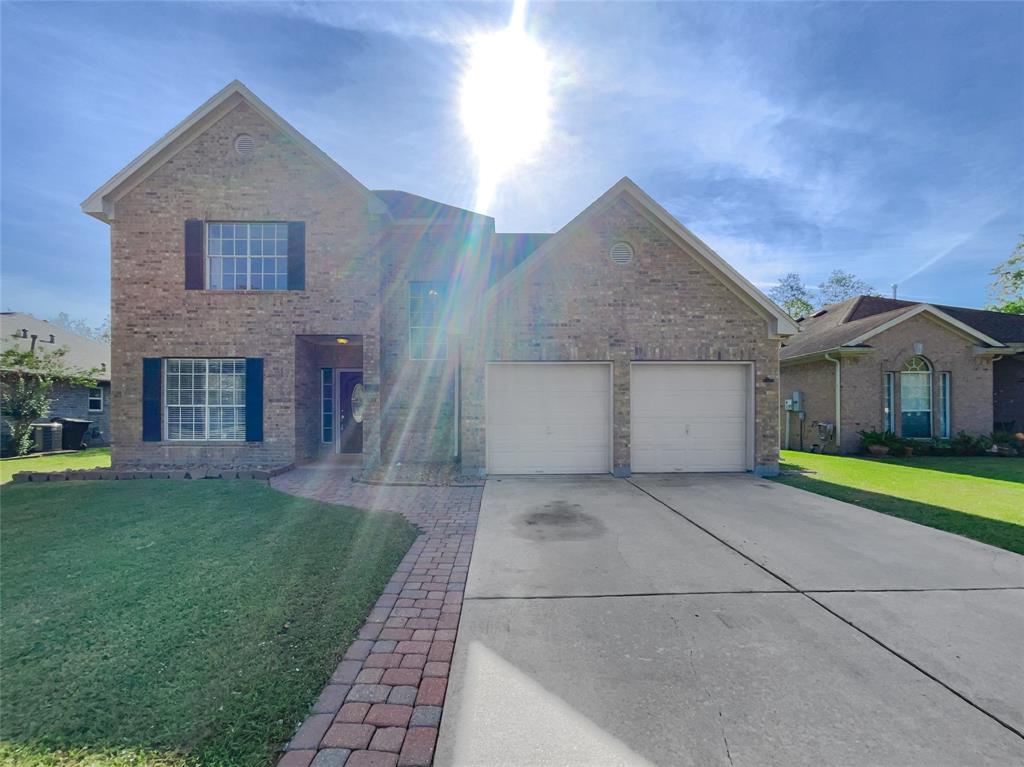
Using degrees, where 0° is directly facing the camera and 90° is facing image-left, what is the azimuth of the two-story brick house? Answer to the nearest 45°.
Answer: approximately 0°

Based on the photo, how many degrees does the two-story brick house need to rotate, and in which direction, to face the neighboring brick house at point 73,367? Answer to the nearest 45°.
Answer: approximately 135° to its right

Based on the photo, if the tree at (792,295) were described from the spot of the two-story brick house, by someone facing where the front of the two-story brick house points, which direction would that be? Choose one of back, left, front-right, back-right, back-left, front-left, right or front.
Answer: back-left

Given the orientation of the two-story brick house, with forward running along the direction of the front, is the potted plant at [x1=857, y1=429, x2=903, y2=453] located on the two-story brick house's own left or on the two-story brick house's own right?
on the two-story brick house's own left

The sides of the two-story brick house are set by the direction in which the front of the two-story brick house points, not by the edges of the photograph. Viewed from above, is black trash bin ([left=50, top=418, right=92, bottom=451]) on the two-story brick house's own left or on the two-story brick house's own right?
on the two-story brick house's own right

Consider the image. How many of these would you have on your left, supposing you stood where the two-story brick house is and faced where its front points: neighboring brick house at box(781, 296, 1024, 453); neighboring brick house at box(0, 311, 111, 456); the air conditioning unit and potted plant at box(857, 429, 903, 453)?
2

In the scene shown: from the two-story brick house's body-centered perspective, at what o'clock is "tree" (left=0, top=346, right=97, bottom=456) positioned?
The tree is roughly at 4 o'clock from the two-story brick house.
